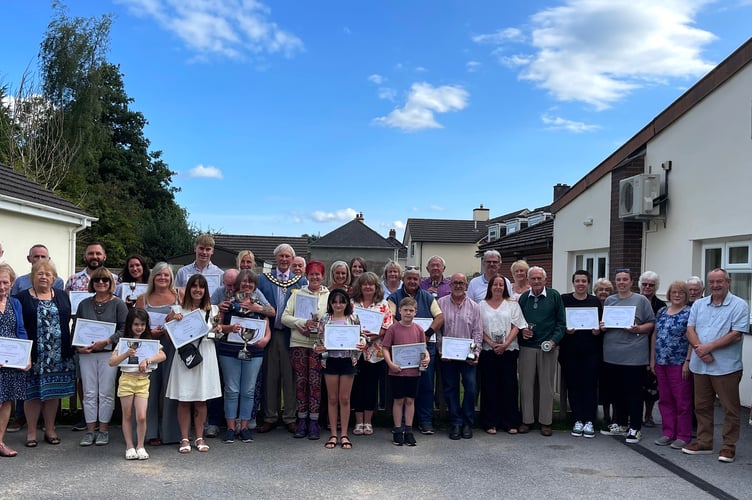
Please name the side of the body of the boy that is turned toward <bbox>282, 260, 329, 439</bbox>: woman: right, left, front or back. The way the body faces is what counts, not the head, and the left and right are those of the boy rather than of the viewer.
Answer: right

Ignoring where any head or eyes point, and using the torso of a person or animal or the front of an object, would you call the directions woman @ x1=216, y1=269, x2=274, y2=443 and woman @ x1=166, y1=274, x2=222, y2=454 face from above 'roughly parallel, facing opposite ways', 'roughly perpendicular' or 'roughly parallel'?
roughly parallel

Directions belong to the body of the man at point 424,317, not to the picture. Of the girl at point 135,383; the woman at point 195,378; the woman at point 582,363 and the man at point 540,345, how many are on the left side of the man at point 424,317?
2

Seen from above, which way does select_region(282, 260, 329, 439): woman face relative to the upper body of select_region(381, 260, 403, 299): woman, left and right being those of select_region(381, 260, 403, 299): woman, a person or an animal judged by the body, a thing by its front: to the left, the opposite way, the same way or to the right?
the same way

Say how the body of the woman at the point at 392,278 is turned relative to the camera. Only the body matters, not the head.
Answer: toward the camera

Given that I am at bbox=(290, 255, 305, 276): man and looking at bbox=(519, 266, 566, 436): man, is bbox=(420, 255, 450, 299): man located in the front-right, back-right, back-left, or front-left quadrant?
front-left

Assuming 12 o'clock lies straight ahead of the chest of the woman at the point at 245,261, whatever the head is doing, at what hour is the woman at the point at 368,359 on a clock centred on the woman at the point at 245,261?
the woman at the point at 368,359 is roughly at 10 o'clock from the woman at the point at 245,261.

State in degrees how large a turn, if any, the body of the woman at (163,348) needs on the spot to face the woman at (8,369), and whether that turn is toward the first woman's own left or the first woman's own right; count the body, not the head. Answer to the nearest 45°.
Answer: approximately 90° to the first woman's own right

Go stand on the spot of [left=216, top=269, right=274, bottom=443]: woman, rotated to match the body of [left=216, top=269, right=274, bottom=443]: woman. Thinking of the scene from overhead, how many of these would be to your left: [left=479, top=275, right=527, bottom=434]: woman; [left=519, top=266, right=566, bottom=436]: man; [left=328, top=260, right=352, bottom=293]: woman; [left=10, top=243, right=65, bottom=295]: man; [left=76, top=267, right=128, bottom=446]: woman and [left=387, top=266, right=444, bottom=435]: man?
4

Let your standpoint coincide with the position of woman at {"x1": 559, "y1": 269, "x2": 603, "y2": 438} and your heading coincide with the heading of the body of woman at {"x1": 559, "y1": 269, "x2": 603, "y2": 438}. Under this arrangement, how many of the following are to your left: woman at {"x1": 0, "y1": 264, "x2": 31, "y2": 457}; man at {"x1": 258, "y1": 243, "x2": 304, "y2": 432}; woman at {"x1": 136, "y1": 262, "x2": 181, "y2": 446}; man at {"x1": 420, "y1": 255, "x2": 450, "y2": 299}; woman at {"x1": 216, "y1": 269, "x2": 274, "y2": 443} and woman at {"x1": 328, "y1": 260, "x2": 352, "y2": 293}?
0

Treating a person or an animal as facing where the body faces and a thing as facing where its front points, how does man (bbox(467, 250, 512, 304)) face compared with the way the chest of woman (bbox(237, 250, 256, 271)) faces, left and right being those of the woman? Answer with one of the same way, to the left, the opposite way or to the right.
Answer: the same way

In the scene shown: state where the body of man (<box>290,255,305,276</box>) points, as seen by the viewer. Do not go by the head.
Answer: toward the camera

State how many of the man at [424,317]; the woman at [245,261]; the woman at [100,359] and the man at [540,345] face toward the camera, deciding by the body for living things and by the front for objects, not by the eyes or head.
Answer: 4

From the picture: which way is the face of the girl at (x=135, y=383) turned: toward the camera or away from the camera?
toward the camera

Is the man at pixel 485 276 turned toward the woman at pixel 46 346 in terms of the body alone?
no

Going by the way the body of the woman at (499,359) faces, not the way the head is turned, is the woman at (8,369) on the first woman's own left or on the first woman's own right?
on the first woman's own right

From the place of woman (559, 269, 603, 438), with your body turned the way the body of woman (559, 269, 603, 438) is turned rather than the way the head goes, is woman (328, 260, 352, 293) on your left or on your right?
on your right

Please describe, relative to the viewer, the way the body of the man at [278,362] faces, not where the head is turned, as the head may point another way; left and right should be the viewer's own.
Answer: facing the viewer

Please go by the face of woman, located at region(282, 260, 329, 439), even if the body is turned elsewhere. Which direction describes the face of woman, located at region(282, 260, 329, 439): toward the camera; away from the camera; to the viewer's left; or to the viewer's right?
toward the camera

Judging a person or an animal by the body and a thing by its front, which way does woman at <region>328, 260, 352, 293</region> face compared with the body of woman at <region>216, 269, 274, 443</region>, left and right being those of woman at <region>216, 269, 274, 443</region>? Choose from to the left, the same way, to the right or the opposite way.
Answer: the same way
